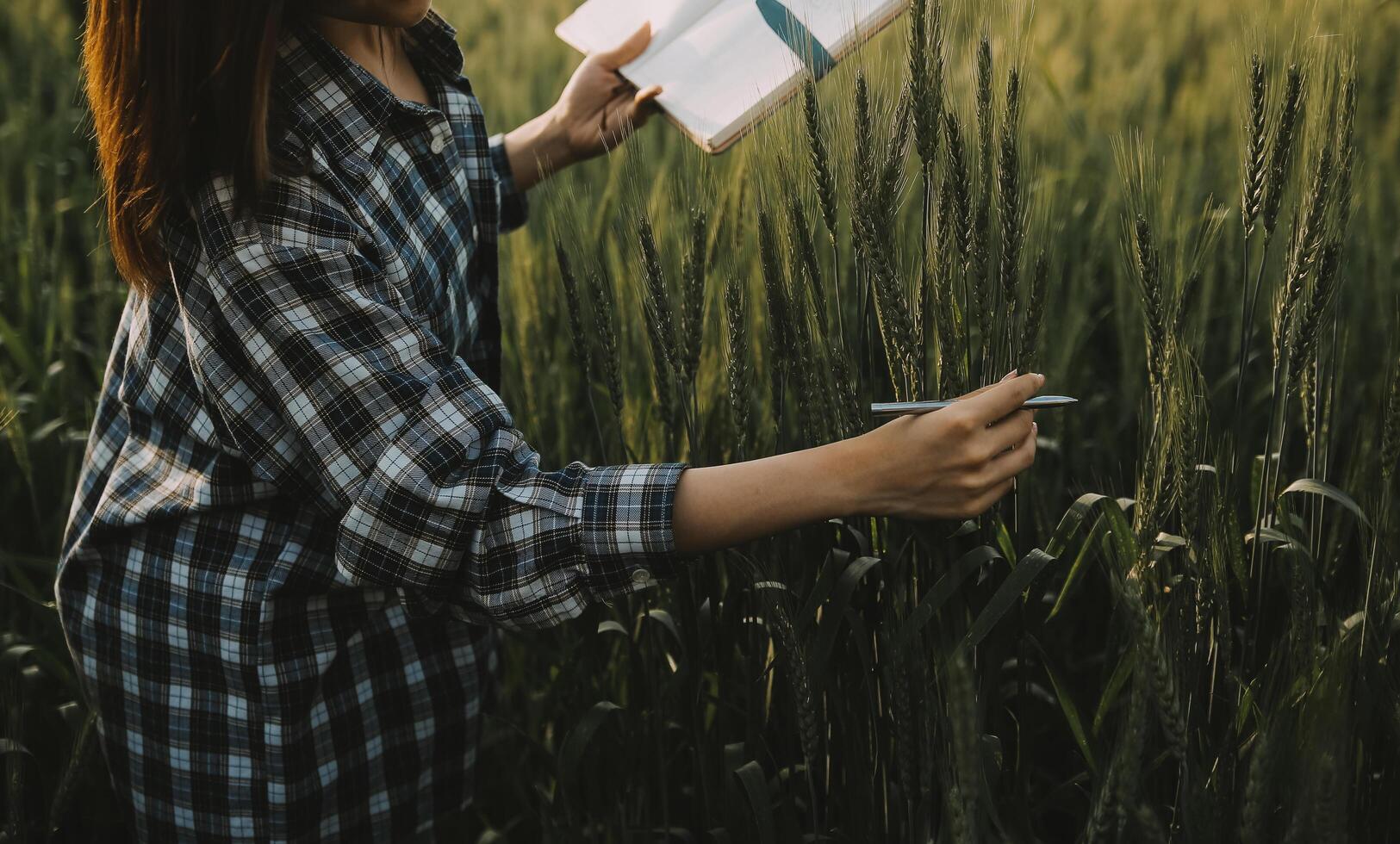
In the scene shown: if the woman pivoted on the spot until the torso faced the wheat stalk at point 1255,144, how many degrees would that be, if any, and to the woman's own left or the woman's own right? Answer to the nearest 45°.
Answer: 0° — they already face it

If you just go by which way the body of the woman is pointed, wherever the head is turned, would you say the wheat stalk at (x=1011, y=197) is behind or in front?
in front

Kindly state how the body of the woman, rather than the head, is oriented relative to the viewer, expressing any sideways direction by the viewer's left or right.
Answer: facing to the right of the viewer

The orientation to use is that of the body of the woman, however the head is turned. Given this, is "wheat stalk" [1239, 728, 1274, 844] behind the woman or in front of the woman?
in front

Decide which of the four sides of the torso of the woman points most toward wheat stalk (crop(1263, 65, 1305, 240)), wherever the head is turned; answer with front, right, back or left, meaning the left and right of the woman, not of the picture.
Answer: front
